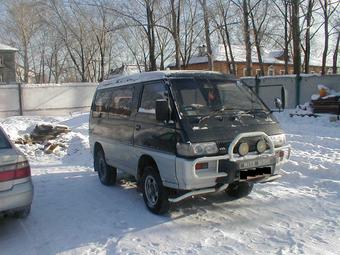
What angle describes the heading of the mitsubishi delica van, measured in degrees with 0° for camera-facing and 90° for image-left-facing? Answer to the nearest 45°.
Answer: approximately 315°
